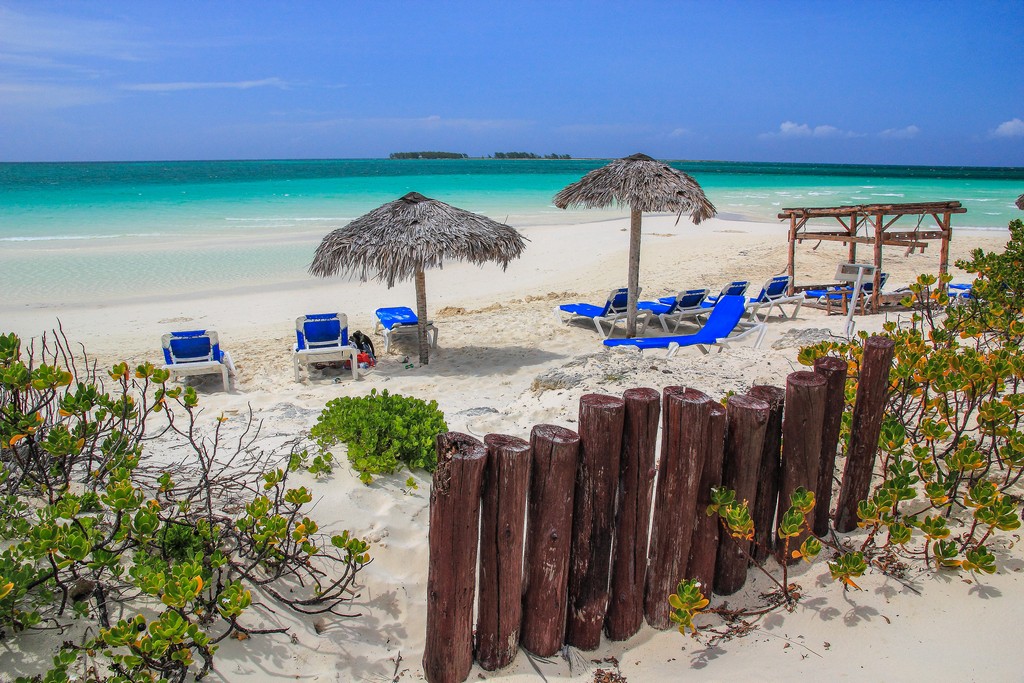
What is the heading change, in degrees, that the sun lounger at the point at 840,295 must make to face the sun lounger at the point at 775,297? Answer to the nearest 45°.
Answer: approximately 45° to its left

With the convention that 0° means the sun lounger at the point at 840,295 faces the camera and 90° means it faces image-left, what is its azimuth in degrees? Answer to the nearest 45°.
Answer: approximately 90°

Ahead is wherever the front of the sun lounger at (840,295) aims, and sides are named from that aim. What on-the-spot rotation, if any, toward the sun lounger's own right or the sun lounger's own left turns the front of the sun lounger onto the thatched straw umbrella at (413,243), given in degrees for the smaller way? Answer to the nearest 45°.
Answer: approximately 45° to the sun lounger's own left

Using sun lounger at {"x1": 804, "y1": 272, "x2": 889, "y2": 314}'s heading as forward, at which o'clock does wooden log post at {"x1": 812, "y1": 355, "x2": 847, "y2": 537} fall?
The wooden log post is roughly at 9 o'clock from the sun lounger.

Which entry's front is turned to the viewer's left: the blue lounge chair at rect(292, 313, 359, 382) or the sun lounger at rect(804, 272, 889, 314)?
the sun lounger
